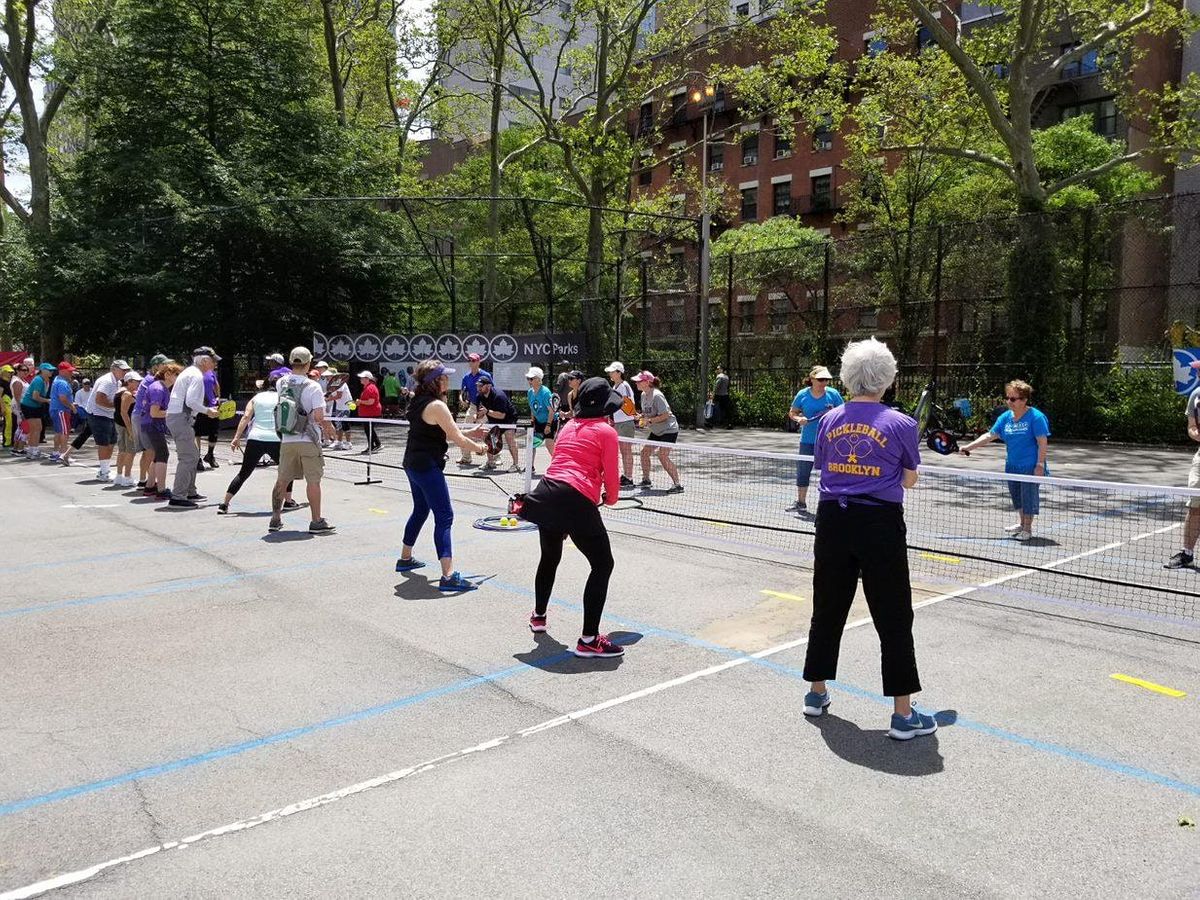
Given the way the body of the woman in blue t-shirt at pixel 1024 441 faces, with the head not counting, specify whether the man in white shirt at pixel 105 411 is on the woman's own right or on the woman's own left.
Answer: on the woman's own right

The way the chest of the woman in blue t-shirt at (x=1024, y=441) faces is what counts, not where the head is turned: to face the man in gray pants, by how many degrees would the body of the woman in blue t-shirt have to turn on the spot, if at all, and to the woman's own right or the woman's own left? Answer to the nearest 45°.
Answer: approximately 45° to the woman's own right

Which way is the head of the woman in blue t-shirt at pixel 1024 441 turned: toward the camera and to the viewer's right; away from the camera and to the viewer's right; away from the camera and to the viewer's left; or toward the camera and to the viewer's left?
toward the camera and to the viewer's left

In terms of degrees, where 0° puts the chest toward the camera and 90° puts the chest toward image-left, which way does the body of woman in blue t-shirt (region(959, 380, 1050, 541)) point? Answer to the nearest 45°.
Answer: approximately 45°

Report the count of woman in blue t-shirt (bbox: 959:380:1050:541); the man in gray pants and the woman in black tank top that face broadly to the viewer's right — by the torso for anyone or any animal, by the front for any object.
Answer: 2

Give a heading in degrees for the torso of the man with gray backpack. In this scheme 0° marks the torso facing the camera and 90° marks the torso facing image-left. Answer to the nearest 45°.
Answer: approximately 225°

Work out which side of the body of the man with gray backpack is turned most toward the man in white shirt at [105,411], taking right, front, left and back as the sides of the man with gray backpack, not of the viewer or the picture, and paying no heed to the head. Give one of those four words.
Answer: left

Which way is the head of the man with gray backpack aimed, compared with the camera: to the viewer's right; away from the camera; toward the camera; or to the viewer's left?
away from the camera

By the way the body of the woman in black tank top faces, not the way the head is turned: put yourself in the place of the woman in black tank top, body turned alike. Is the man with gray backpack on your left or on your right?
on your left

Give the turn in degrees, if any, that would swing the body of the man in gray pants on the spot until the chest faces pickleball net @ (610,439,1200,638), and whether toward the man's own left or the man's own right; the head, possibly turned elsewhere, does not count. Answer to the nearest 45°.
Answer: approximately 45° to the man's own right

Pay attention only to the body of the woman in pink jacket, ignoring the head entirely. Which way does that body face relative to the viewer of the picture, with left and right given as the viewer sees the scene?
facing away from the viewer and to the right of the viewer

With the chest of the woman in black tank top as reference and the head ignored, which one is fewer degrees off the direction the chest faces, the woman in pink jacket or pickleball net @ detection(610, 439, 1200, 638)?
the pickleball net

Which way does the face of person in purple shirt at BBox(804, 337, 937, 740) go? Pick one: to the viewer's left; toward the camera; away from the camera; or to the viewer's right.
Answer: away from the camera

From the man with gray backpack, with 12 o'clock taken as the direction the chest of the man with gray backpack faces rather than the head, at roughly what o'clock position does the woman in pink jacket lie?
The woman in pink jacket is roughly at 4 o'clock from the man with gray backpack.

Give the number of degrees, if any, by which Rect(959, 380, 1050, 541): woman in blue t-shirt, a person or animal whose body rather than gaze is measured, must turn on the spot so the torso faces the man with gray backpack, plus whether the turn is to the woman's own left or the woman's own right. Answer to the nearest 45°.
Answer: approximately 45° to the woman's own right

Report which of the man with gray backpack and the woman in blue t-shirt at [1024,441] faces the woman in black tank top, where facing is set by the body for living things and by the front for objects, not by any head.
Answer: the woman in blue t-shirt
